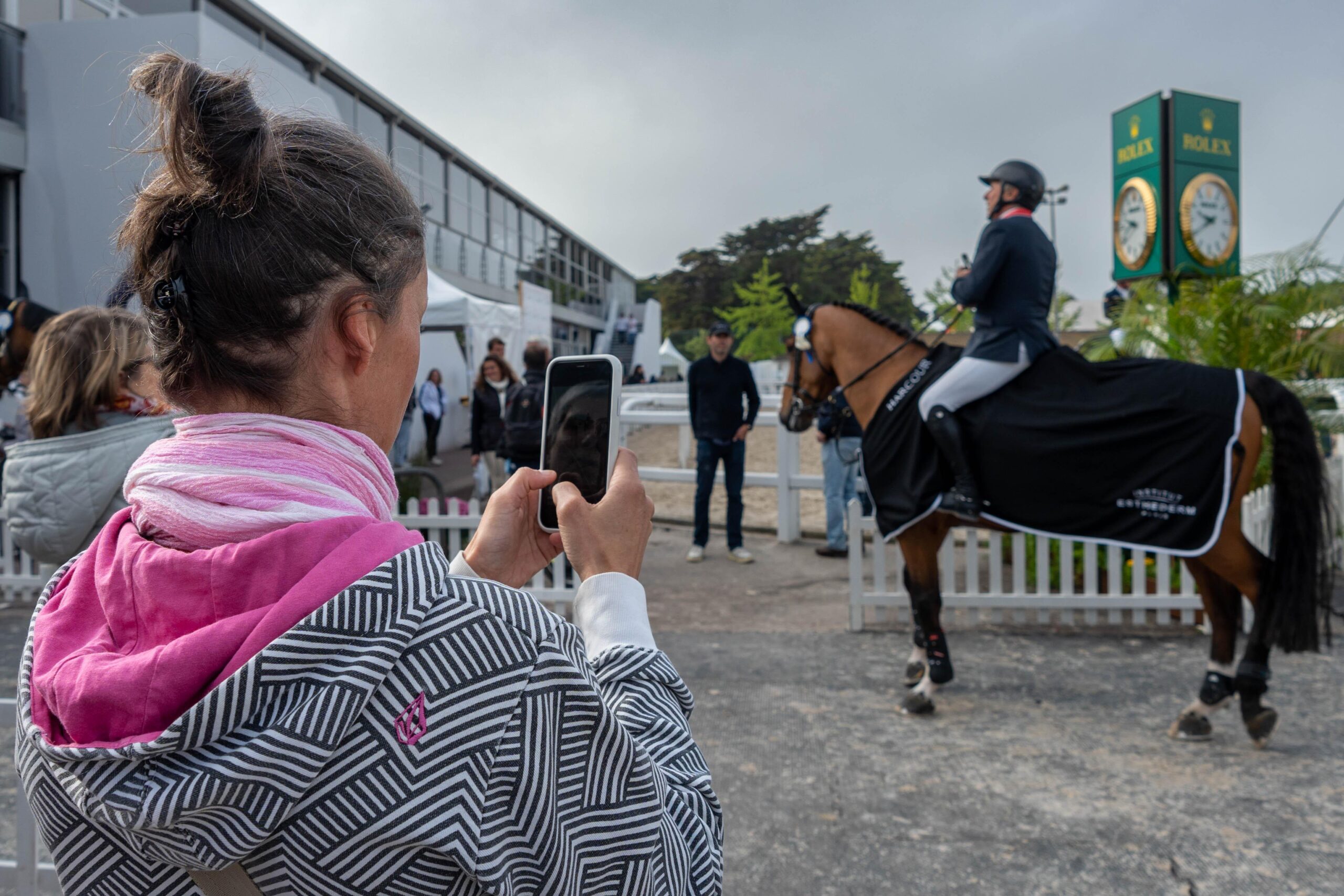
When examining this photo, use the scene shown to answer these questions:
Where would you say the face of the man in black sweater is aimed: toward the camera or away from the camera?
toward the camera

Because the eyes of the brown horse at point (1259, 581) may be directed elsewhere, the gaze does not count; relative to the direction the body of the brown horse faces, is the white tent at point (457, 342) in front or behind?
in front

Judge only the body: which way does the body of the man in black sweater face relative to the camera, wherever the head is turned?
toward the camera

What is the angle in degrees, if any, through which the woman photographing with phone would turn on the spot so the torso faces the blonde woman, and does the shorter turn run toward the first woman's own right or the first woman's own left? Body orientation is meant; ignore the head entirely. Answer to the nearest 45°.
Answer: approximately 45° to the first woman's own left

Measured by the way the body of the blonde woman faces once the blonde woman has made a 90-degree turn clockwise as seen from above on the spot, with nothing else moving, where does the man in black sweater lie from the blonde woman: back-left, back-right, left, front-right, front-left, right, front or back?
left

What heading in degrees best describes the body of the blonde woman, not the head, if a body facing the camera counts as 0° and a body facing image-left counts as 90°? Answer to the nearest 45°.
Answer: approximately 225°

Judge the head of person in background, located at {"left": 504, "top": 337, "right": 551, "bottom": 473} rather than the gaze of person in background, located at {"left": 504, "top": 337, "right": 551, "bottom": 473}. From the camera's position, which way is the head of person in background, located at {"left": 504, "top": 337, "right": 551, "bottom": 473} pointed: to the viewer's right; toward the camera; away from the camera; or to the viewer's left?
away from the camera

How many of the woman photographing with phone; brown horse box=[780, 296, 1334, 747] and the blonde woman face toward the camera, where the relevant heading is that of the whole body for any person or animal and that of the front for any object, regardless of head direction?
0

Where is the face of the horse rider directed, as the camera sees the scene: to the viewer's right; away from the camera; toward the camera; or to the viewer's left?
to the viewer's left

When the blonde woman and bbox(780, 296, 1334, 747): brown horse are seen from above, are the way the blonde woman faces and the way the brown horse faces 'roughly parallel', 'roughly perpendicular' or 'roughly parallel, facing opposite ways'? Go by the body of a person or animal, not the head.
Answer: roughly perpendicular

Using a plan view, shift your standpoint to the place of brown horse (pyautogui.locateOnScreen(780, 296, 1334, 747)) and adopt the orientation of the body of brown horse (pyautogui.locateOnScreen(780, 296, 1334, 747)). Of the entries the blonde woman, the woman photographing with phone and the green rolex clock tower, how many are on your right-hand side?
1

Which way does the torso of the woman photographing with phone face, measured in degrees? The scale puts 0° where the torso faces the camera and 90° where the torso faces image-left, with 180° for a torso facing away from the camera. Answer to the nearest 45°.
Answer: approximately 225°

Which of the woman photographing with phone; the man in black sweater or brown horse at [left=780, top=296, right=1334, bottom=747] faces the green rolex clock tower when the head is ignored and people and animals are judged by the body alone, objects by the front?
the woman photographing with phone

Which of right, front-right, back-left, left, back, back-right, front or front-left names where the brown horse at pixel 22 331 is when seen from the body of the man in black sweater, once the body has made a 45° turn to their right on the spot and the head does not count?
front

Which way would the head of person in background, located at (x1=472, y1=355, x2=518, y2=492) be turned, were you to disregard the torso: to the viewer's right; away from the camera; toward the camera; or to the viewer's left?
toward the camera

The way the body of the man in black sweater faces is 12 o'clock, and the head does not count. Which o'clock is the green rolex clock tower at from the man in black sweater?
The green rolex clock tower is roughly at 8 o'clock from the man in black sweater.

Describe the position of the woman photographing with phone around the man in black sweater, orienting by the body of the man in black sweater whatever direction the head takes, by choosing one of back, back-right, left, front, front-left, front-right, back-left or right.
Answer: front
